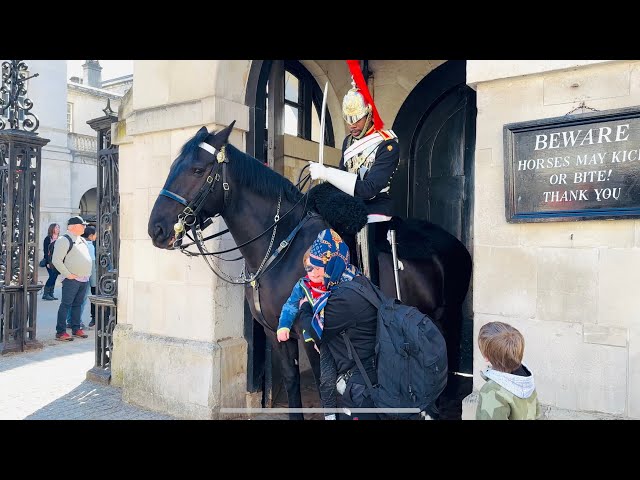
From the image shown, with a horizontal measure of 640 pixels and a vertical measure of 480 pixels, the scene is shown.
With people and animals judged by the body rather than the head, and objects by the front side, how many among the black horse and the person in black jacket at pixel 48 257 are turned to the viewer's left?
1

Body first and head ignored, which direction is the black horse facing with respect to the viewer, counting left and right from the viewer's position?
facing to the left of the viewer

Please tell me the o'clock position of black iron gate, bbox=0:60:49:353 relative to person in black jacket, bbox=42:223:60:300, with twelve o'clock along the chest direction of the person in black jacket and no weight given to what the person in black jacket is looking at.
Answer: The black iron gate is roughly at 3 o'clock from the person in black jacket.

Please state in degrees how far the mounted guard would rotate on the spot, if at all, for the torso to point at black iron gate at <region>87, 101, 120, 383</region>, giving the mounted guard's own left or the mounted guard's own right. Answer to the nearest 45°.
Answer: approximately 90° to the mounted guard's own right

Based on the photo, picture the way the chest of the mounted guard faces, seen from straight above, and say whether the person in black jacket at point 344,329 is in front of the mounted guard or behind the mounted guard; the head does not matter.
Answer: in front

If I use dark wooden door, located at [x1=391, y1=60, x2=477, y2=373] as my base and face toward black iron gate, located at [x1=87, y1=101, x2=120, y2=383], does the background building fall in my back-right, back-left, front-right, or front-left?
front-right

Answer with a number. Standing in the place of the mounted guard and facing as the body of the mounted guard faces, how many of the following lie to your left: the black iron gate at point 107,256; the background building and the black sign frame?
1

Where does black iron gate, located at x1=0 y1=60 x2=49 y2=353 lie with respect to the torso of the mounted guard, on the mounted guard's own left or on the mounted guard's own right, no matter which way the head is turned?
on the mounted guard's own right

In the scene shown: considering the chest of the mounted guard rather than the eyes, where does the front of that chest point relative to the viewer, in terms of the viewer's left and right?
facing the viewer and to the left of the viewer

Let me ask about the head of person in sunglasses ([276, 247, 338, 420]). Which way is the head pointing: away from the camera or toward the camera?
toward the camera

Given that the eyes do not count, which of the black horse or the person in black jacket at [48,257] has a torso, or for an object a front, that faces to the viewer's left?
the black horse
